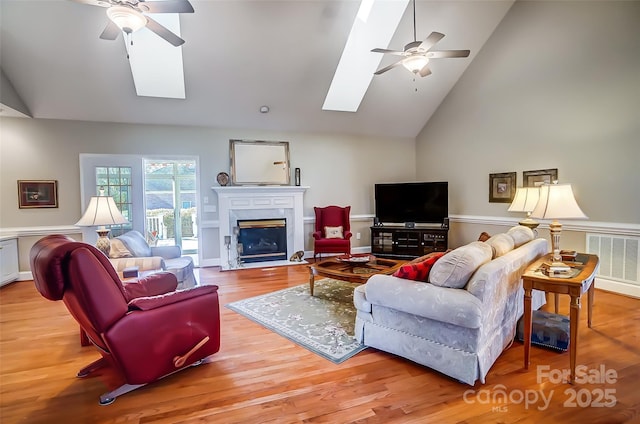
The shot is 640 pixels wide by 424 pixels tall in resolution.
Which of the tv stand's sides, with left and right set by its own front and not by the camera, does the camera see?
front

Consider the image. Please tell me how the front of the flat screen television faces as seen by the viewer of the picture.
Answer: facing the viewer

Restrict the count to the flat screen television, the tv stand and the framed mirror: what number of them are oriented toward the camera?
3

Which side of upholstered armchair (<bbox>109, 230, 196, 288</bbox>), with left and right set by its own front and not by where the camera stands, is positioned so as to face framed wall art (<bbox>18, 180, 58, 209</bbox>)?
back

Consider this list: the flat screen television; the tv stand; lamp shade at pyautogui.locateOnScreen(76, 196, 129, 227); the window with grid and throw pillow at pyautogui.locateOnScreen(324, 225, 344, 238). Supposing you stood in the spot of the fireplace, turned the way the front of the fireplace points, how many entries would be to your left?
3

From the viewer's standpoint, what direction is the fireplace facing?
toward the camera

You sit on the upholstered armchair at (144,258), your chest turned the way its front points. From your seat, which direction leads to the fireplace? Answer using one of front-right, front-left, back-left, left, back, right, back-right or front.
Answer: left

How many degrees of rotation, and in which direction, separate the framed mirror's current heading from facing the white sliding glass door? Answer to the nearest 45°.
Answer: approximately 90° to its right

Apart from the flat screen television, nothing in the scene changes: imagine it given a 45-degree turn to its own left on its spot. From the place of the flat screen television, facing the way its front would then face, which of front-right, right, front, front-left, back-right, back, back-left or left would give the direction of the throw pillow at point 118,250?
right

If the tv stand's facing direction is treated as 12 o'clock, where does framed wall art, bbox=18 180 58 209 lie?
The framed wall art is roughly at 2 o'clock from the tv stand.

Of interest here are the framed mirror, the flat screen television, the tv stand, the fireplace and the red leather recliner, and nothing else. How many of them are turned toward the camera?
4

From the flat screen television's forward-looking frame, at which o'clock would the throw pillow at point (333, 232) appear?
The throw pillow is roughly at 2 o'clock from the flat screen television.
